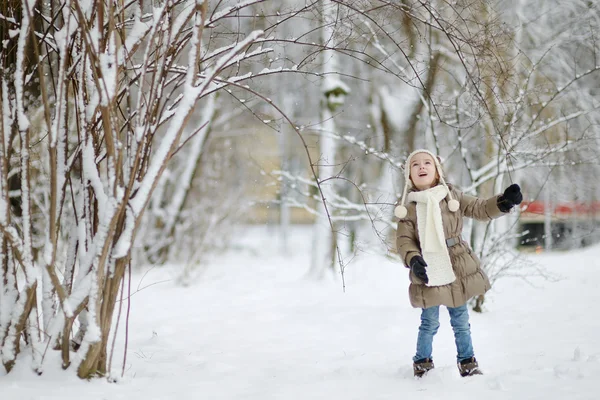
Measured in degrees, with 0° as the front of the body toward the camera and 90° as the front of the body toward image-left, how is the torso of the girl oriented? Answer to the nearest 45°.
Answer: approximately 0°
